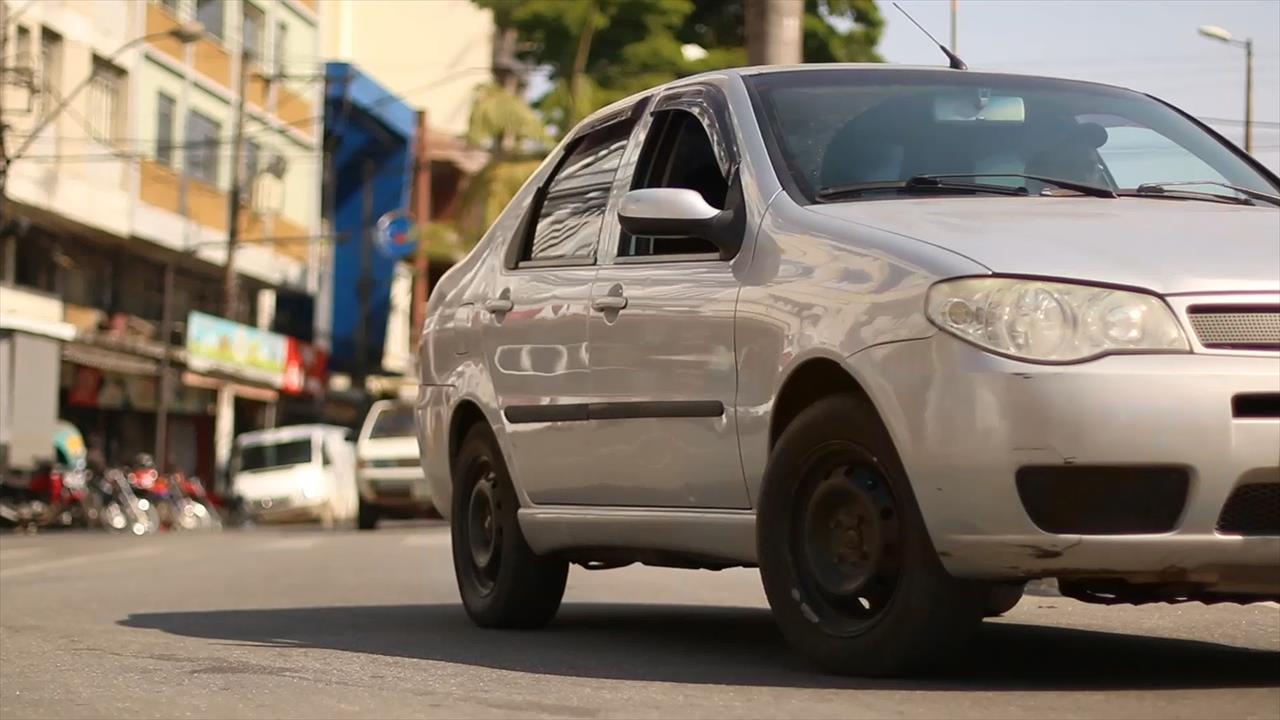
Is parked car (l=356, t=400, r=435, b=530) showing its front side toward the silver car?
yes

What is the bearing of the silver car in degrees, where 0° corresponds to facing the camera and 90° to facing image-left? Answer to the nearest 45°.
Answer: approximately 315°

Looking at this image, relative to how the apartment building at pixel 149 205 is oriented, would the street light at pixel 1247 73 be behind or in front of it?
in front

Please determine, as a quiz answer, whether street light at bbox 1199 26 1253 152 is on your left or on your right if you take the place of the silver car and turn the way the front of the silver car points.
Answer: on your left

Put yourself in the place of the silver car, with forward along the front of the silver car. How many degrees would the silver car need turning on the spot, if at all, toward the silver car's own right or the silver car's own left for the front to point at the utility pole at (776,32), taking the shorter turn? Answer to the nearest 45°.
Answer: approximately 135° to the silver car's own left

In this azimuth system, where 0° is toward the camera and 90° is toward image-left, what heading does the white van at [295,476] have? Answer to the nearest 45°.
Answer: approximately 45°
